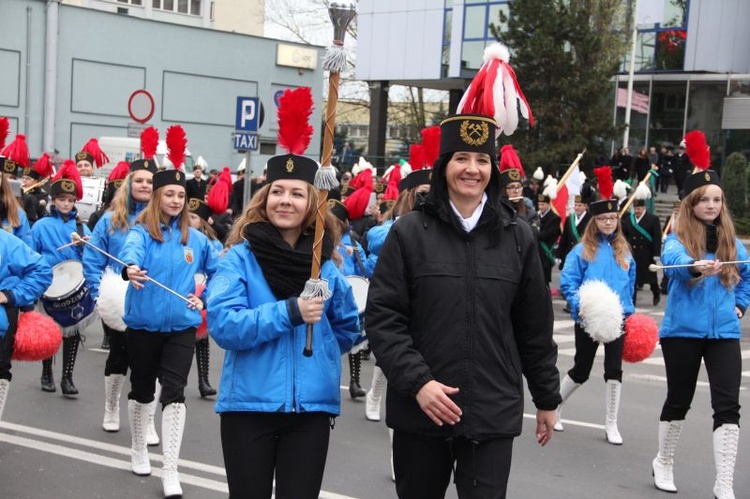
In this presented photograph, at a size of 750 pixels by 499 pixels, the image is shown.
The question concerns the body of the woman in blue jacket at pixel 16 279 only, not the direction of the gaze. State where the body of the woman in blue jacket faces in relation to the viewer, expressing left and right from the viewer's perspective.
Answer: facing the viewer

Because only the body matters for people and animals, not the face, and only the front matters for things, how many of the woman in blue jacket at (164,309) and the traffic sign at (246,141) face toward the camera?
2

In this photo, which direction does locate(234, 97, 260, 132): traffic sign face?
toward the camera

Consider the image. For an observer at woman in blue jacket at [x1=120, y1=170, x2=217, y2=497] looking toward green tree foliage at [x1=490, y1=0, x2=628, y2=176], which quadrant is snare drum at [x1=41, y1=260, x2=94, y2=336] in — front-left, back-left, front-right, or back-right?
front-left

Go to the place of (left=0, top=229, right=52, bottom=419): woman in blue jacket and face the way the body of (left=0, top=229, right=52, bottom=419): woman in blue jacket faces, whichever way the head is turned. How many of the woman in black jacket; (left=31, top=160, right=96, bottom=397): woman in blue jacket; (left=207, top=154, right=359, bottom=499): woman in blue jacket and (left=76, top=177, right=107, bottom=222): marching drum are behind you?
2

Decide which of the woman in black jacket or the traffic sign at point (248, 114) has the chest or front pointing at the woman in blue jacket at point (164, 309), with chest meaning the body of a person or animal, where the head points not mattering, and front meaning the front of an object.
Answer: the traffic sign

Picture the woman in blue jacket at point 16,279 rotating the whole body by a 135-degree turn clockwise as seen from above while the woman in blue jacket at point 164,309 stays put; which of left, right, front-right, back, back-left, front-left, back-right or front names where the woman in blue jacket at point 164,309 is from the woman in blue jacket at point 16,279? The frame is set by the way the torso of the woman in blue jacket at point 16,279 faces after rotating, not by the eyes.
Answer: back-right

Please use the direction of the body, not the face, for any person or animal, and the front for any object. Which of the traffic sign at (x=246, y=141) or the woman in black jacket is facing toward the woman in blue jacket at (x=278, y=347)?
the traffic sign

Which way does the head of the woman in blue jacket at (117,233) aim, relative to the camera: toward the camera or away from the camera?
toward the camera

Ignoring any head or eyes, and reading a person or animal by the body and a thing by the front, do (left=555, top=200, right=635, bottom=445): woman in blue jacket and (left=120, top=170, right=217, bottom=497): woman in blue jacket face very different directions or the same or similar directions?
same or similar directions

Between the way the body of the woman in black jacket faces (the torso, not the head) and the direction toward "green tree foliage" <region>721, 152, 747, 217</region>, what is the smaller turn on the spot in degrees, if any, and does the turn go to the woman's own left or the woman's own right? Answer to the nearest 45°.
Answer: approximately 180°

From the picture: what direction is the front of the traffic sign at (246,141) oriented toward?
toward the camera

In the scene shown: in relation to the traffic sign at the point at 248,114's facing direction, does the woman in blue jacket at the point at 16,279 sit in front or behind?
in front

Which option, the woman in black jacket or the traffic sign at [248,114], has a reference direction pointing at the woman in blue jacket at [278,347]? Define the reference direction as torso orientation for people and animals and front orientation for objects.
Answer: the traffic sign

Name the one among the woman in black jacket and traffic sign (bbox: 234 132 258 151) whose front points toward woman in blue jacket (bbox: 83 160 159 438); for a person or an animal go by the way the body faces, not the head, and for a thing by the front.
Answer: the traffic sign

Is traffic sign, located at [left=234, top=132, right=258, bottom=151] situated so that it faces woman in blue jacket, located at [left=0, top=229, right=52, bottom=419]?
yes

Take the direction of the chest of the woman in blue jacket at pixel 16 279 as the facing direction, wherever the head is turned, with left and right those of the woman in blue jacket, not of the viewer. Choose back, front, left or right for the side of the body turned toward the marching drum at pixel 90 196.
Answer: back

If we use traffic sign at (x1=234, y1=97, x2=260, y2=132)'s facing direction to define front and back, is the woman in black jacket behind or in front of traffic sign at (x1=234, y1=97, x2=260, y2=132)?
in front
